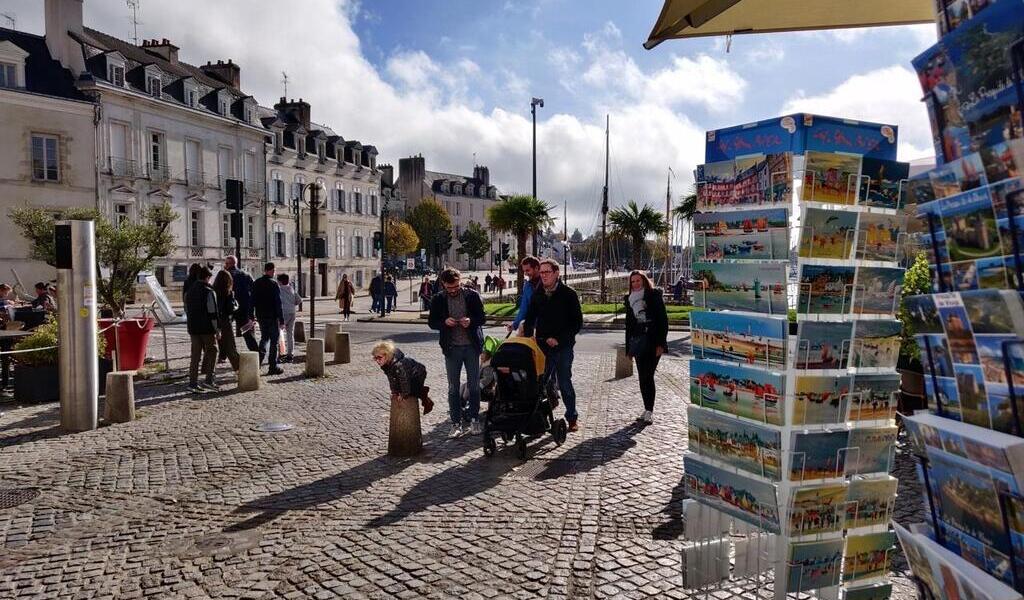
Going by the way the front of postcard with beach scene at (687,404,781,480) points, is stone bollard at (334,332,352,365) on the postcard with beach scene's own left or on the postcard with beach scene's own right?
on the postcard with beach scene's own right

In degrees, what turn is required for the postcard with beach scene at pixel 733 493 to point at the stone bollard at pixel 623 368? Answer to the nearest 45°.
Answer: approximately 135° to its right

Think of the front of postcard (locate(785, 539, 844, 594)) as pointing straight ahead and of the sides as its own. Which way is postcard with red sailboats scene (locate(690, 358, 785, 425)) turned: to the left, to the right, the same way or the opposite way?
to the right

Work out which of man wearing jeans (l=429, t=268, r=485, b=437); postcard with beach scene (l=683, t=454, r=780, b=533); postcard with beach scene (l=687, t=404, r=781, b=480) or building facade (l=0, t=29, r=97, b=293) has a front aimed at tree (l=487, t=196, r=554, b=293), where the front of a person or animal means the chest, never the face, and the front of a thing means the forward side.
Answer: the building facade

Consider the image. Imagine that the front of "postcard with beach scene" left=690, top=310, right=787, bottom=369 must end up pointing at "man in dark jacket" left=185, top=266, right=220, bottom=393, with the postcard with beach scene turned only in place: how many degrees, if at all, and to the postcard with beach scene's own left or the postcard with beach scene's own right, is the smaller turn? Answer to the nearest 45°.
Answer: approximately 90° to the postcard with beach scene's own right

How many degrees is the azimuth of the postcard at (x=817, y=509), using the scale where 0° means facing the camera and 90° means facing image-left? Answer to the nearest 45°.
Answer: approximately 315°

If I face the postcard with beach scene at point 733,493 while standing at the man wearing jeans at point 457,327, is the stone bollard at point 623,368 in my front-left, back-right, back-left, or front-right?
back-left

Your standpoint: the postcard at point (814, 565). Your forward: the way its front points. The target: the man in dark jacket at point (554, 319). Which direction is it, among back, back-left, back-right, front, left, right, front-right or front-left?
back

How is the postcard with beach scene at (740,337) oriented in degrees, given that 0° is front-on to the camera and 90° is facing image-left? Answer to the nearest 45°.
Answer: approximately 45°
